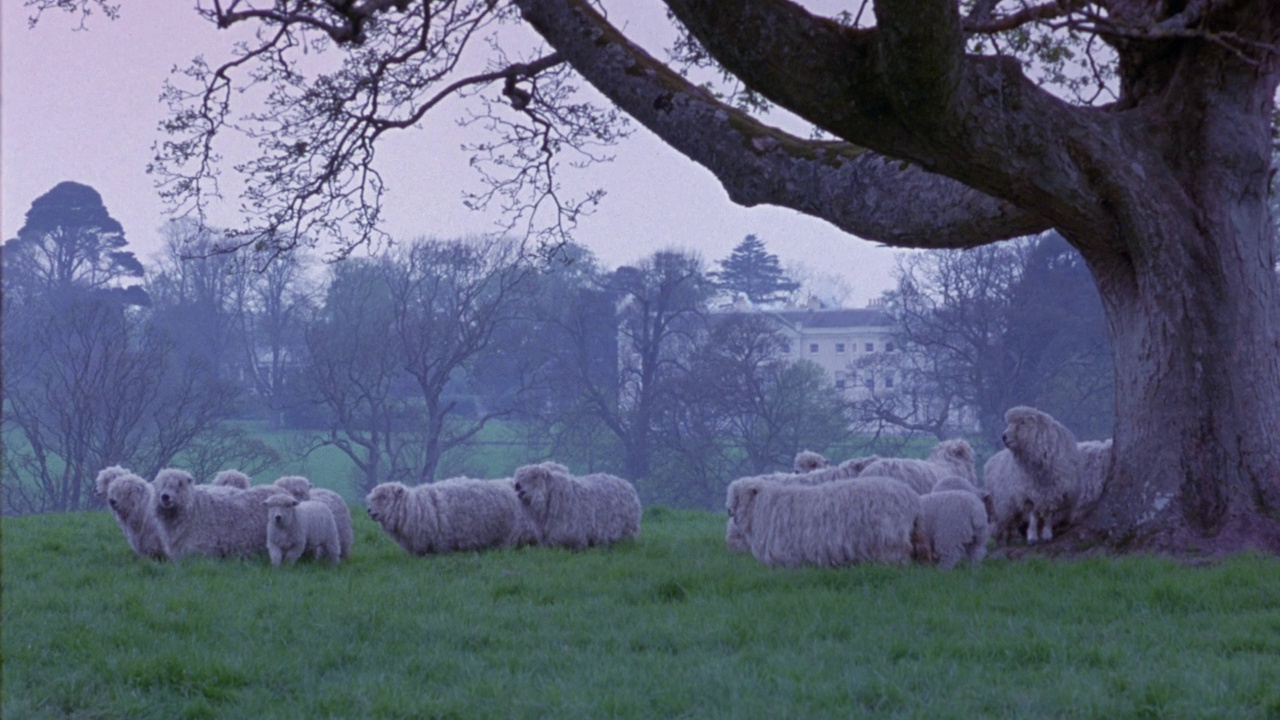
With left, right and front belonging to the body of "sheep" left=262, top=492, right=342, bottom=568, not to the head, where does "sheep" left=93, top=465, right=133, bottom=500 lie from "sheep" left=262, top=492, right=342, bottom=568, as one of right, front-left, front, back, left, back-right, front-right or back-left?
right

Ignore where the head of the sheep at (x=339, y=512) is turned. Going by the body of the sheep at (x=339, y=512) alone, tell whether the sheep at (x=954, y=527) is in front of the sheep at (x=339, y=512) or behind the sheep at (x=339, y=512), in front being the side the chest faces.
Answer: behind

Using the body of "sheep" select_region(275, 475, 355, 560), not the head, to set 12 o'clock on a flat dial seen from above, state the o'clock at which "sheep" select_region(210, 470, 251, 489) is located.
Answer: "sheep" select_region(210, 470, 251, 489) is roughly at 2 o'clock from "sheep" select_region(275, 475, 355, 560).

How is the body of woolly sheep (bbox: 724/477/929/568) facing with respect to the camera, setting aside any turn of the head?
to the viewer's left

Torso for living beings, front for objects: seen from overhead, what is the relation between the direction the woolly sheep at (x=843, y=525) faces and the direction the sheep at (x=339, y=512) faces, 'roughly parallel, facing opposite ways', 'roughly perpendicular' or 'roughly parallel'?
roughly parallel

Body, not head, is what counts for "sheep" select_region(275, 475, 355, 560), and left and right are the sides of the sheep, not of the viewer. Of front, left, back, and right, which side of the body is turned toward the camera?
left

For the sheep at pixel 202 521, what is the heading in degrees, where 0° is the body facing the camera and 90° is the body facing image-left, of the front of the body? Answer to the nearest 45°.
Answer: approximately 90°

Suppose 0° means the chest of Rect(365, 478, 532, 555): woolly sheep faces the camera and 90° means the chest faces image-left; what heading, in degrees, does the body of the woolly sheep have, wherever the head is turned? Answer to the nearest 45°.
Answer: approximately 90°

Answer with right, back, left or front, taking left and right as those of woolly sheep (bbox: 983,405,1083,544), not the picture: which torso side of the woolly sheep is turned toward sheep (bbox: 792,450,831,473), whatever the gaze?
right

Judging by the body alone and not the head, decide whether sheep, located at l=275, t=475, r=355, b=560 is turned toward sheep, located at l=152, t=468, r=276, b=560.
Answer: yes

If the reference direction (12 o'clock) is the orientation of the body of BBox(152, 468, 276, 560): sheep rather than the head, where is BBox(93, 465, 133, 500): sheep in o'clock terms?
BBox(93, 465, 133, 500): sheep is roughly at 2 o'clock from BBox(152, 468, 276, 560): sheep.

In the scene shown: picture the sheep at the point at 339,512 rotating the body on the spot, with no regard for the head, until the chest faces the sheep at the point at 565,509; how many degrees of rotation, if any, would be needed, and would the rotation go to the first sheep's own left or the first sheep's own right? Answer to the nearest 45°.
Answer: approximately 180°

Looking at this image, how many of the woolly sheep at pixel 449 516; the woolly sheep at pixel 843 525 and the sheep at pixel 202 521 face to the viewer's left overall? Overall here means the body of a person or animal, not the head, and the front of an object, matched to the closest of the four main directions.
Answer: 3

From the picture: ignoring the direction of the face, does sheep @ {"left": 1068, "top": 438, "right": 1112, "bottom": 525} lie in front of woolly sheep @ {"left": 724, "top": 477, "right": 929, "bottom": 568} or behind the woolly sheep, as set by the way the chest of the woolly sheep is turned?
behind

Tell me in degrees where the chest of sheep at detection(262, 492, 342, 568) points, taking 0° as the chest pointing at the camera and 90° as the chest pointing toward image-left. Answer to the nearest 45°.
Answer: approximately 45°

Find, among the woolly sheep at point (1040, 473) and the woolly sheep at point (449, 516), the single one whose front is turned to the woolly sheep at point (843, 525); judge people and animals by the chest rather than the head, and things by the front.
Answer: the woolly sheep at point (1040, 473)
